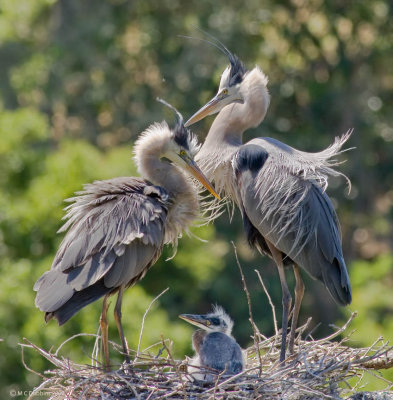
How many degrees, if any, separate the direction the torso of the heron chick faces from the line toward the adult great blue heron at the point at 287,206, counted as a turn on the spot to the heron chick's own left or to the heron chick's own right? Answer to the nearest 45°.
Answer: approximately 135° to the heron chick's own right

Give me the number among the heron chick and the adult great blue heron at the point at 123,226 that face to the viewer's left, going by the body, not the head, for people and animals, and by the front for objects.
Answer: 1

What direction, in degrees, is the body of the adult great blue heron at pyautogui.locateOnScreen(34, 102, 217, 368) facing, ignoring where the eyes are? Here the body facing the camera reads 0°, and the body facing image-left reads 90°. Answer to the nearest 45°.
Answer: approximately 270°

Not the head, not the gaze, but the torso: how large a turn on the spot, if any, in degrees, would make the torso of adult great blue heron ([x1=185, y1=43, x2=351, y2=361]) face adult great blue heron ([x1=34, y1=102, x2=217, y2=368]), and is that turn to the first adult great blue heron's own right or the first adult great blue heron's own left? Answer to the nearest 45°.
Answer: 0° — it already faces it

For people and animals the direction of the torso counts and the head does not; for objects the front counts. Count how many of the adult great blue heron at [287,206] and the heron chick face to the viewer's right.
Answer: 0

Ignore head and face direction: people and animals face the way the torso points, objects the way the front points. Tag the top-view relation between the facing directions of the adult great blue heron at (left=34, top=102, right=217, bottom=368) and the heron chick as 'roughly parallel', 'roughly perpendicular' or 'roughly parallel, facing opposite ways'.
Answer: roughly parallel, facing opposite ways

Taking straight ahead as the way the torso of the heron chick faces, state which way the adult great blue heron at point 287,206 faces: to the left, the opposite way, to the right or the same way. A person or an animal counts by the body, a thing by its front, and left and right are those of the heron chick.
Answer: the same way

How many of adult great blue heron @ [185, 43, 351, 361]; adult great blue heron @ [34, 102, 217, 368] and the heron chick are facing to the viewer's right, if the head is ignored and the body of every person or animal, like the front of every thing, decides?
1

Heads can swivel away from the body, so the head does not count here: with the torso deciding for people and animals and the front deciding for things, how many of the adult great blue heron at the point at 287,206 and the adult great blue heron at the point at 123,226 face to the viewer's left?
1

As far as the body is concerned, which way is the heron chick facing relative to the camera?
to the viewer's left

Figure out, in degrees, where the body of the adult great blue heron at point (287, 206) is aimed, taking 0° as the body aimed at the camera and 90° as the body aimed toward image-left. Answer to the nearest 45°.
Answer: approximately 90°

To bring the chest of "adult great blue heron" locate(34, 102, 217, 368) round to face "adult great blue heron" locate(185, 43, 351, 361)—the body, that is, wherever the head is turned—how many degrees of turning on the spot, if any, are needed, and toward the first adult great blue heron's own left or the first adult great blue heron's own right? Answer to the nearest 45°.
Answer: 0° — it already faces it

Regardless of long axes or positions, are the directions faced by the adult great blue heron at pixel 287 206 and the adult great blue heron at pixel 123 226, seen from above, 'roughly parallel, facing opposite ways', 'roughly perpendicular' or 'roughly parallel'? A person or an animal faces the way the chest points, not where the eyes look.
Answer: roughly parallel, facing opposite ways
